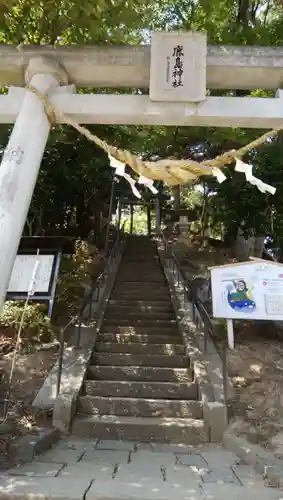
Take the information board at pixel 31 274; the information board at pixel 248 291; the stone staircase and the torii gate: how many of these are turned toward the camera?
4

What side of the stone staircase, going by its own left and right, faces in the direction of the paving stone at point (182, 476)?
front

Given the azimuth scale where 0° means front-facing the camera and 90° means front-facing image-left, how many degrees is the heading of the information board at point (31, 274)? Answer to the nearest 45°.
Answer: approximately 0°

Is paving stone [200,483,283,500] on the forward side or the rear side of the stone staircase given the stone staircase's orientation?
on the forward side

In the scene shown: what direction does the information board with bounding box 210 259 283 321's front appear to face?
toward the camera

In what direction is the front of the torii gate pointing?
toward the camera

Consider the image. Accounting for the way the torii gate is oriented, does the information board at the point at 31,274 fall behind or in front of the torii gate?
behind

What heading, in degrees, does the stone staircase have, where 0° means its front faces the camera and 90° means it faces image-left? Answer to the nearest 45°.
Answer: approximately 0°

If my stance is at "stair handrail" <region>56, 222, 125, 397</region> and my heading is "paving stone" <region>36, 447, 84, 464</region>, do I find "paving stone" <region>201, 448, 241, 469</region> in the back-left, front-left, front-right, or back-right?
front-left

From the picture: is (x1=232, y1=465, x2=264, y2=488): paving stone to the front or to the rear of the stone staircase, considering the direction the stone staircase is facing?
to the front

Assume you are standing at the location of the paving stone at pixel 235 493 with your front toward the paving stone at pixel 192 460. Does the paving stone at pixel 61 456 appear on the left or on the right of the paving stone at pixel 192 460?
left
